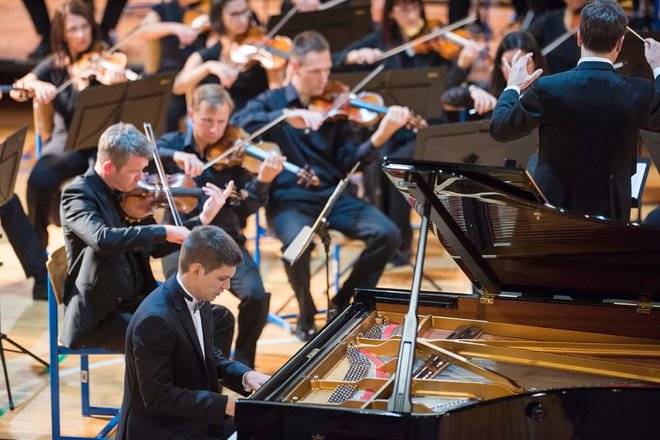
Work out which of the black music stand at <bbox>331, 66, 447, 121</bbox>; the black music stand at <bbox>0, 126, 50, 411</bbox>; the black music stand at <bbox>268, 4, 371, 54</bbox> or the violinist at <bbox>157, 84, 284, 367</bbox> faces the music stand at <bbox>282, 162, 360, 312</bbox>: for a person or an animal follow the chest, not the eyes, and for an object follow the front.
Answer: the violinist

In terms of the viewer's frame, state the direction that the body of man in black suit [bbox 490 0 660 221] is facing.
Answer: away from the camera

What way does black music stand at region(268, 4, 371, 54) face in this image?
away from the camera

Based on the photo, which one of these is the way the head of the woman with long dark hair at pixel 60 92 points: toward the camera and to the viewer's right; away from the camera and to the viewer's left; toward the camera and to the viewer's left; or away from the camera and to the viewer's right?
toward the camera and to the viewer's right

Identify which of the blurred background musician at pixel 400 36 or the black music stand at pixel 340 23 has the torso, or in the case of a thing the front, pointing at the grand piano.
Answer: the blurred background musician

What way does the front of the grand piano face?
to the viewer's left

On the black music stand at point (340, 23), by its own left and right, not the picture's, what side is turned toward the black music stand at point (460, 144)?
back

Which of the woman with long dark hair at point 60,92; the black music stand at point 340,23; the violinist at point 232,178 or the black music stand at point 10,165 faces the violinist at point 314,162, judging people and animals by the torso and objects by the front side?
the woman with long dark hair

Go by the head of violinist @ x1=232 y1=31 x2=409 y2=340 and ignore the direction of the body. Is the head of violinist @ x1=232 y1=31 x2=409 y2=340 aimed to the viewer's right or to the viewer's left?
to the viewer's right

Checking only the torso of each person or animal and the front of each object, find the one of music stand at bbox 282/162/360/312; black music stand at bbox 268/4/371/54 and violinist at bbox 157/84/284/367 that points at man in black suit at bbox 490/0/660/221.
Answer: the violinist

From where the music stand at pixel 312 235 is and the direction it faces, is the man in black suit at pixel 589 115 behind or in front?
behind

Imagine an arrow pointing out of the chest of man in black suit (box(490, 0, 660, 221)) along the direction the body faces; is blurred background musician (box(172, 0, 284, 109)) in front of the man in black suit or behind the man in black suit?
in front

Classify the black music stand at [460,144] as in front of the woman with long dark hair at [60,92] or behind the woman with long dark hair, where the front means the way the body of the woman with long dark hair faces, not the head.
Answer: in front

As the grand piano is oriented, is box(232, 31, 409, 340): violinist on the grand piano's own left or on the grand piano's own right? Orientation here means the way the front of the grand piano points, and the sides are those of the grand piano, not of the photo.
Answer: on the grand piano's own right
